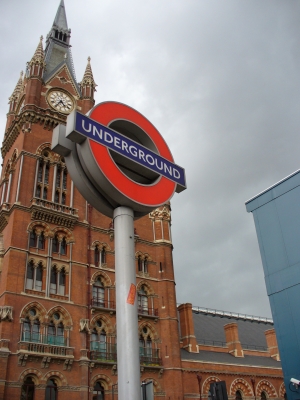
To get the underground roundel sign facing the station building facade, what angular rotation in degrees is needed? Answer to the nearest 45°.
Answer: approximately 135° to its left

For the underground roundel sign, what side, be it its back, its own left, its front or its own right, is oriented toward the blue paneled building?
left

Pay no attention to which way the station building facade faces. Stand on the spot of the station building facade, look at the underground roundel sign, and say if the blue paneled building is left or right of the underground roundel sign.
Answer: left

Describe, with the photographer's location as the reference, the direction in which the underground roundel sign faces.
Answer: facing the viewer and to the right of the viewer

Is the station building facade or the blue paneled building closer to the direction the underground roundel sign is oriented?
the blue paneled building
